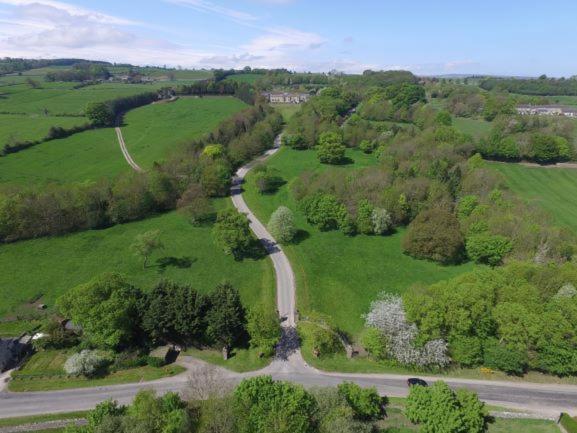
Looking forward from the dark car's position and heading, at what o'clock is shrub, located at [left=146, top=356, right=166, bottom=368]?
The shrub is roughly at 5 o'clock from the dark car.

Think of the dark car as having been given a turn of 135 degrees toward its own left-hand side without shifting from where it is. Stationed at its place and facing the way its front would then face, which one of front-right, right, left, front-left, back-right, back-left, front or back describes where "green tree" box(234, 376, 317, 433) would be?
left

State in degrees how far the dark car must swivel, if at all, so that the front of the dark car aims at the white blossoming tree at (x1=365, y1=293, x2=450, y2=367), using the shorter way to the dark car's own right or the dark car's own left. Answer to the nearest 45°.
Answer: approximately 135° to the dark car's own left

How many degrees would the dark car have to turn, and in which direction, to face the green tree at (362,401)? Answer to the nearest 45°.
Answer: approximately 135° to its right

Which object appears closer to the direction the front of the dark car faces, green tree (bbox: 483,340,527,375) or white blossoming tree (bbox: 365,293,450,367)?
the green tree

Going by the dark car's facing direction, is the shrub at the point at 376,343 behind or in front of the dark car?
behind

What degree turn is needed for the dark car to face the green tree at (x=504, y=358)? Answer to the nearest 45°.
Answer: approximately 45° to its left

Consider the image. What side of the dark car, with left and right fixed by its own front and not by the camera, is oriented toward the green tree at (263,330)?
back

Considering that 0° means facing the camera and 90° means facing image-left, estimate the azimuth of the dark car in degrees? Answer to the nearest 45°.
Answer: approximately 270°

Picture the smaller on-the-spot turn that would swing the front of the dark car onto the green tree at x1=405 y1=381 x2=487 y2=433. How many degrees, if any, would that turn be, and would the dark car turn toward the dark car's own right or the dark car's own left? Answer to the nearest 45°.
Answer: approximately 45° to the dark car's own right

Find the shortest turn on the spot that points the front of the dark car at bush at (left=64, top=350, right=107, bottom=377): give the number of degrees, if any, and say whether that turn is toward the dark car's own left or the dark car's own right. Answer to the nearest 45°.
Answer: approximately 135° to the dark car's own right
